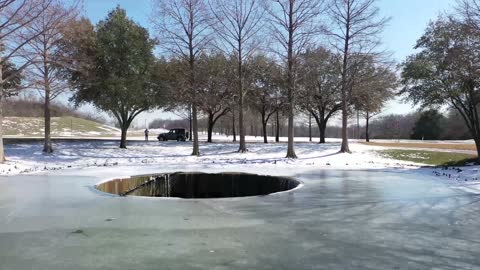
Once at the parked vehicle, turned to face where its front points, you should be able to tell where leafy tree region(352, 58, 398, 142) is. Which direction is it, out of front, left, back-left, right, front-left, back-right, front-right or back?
back-left

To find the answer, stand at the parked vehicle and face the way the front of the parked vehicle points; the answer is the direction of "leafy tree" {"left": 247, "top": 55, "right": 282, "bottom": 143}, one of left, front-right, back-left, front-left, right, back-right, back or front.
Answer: back-left

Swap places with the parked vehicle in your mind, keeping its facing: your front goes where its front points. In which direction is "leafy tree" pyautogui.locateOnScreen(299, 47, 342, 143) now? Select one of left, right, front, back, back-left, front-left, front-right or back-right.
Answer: back-left

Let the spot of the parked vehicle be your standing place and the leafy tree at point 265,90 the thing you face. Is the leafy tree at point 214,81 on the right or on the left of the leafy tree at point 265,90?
right

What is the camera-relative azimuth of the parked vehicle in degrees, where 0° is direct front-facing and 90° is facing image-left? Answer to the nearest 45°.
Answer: approximately 90°
